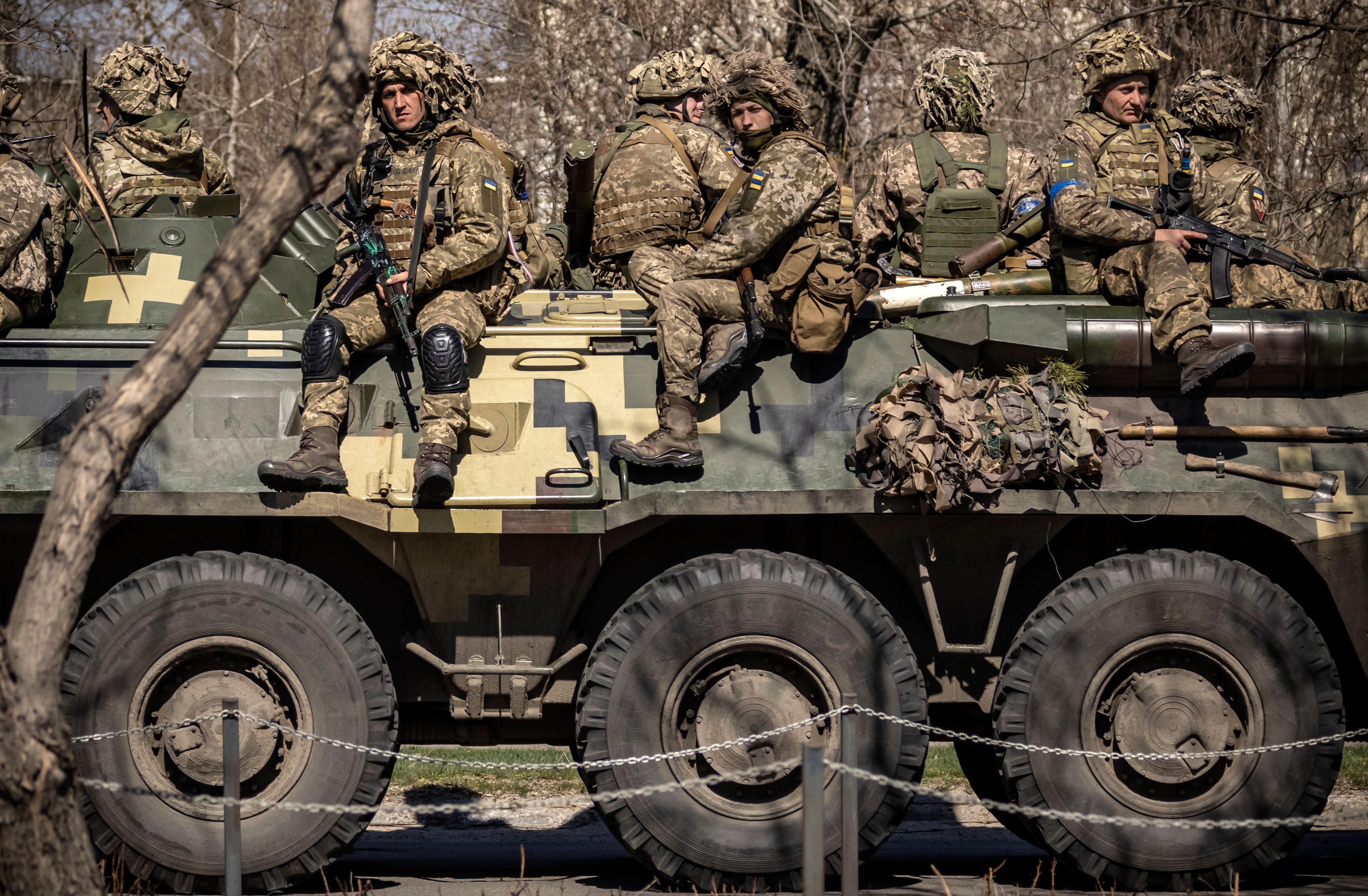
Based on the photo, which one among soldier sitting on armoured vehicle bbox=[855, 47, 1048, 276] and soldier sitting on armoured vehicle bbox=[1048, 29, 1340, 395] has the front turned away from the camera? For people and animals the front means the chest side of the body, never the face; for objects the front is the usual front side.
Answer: soldier sitting on armoured vehicle bbox=[855, 47, 1048, 276]

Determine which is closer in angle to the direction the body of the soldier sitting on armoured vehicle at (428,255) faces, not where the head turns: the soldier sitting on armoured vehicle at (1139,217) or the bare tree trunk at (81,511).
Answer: the bare tree trunk

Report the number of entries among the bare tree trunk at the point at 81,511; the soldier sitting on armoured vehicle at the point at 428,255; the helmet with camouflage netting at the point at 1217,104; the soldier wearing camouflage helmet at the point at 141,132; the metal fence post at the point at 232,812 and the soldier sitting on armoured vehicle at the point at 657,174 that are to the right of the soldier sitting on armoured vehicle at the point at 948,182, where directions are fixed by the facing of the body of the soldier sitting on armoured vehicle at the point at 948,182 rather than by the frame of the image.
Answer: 1

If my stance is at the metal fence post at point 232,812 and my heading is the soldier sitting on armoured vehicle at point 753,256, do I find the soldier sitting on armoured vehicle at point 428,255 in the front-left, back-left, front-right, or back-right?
front-left

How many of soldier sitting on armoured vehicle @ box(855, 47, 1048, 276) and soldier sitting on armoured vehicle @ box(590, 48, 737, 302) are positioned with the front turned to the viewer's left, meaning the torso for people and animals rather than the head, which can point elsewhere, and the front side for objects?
0

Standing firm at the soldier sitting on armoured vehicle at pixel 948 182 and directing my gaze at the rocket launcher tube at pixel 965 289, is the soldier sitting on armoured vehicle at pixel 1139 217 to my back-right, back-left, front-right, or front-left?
front-left

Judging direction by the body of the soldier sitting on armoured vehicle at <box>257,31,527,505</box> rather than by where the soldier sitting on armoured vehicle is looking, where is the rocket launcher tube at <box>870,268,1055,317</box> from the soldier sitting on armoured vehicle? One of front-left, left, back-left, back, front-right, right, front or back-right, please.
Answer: back-left

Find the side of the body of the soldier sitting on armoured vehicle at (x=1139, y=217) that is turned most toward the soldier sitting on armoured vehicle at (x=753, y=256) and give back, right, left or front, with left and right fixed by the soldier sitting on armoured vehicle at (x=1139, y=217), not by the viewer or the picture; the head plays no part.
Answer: right

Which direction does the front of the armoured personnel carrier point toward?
to the viewer's left

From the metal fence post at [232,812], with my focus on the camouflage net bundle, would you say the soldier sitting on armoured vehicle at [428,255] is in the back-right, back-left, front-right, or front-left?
front-left

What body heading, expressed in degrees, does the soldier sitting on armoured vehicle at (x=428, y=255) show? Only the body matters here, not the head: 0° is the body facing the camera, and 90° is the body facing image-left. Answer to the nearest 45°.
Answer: approximately 45°

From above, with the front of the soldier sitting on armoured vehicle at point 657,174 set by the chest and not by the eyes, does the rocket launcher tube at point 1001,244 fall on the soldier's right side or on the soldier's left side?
on the soldier's right side

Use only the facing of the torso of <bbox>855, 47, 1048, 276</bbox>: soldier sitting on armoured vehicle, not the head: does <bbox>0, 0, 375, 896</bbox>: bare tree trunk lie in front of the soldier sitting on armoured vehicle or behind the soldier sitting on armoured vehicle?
behind

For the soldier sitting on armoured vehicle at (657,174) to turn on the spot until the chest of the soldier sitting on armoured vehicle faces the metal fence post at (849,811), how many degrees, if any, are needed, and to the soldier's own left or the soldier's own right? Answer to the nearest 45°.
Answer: approximately 135° to the soldier's own right

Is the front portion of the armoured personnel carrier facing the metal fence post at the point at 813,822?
no

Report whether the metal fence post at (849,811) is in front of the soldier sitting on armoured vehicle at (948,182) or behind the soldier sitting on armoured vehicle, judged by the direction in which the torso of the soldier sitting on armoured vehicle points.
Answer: behind

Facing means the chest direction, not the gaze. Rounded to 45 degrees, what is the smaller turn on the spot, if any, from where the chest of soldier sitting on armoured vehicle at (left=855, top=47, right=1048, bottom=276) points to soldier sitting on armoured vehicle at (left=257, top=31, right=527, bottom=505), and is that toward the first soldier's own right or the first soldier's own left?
approximately 135° to the first soldier's own left

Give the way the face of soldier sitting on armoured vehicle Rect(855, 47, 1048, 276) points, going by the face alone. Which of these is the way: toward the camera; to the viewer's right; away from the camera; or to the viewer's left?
away from the camera

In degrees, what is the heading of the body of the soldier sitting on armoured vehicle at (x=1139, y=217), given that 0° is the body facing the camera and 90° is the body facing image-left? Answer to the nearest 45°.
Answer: approximately 315°

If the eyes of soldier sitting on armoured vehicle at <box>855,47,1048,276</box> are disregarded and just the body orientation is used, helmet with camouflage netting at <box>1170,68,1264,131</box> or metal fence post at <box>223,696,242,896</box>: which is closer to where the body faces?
the helmet with camouflage netting
